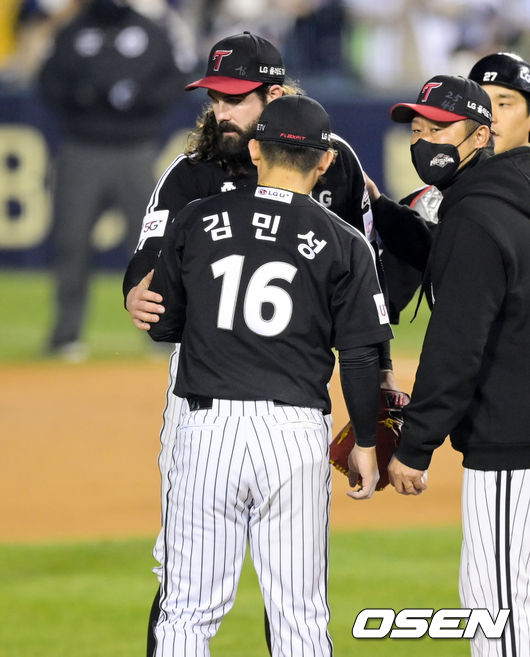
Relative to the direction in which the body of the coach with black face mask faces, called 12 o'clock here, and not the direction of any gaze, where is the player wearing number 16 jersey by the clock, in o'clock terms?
The player wearing number 16 jersey is roughly at 12 o'clock from the coach with black face mask.

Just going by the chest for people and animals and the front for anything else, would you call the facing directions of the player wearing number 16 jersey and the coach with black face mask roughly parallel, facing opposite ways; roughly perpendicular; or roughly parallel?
roughly perpendicular

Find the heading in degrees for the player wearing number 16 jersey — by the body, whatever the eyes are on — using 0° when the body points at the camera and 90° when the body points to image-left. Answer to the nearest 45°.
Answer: approximately 180°

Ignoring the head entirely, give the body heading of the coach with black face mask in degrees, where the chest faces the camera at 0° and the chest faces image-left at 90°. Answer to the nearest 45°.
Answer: approximately 90°

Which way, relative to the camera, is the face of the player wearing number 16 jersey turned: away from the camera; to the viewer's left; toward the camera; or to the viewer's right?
away from the camera

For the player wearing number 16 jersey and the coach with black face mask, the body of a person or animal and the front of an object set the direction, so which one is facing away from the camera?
the player wearing number 16 jersey

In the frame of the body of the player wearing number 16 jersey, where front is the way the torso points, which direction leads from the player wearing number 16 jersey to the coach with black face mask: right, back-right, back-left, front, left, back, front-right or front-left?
right

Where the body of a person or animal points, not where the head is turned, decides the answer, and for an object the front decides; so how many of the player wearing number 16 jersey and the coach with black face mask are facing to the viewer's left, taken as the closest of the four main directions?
1
